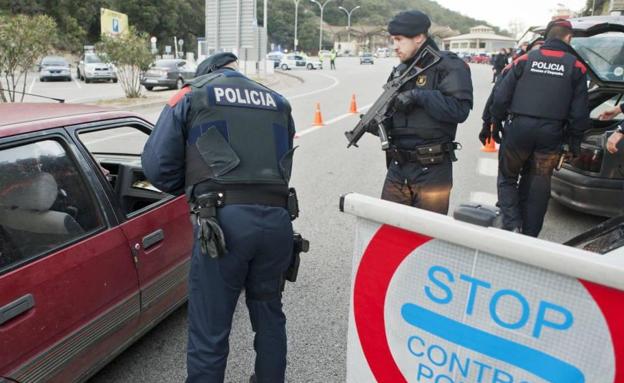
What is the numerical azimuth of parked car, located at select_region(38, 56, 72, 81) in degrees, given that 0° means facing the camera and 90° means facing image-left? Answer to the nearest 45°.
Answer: approximately 0°

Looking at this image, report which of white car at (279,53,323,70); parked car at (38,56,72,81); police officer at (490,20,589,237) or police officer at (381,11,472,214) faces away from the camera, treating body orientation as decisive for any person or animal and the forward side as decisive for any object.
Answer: police officer at (490,20,589,237)

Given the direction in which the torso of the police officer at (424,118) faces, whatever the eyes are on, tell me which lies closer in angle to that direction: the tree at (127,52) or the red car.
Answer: the red car

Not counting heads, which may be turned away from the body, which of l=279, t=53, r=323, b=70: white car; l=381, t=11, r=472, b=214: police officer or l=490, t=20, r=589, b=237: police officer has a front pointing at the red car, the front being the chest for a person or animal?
l=381, t=11, r=472, b=214: police officer

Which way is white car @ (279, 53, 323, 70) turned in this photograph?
to the viewer's right

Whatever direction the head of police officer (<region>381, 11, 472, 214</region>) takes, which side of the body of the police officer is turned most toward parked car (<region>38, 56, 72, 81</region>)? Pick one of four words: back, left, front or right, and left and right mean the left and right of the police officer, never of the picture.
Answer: right

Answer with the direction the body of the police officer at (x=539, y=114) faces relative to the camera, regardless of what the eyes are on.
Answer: away from the camera

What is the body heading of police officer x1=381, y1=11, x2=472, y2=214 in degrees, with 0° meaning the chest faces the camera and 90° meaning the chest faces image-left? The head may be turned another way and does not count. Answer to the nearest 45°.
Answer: approximately 45°

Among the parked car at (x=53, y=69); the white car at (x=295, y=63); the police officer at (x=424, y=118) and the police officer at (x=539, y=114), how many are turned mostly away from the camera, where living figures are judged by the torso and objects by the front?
1

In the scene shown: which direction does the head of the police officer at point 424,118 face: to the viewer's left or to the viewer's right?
to the viewer's left

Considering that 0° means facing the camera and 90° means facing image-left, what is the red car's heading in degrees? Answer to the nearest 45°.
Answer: approximately 225°

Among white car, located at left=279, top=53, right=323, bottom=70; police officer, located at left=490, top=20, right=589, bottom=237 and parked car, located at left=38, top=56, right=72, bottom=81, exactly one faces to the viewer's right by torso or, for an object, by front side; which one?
the white car

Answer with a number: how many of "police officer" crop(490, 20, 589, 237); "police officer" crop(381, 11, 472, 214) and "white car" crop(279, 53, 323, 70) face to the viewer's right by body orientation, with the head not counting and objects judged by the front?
1
